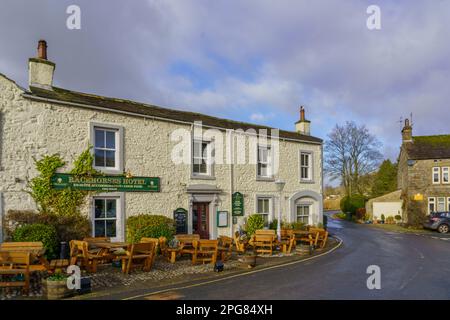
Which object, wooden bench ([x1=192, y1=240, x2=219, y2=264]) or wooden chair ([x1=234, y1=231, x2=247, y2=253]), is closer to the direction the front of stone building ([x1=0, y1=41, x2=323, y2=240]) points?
the wooden bench

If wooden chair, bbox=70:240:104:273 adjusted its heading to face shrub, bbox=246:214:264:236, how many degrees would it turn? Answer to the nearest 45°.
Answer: approximately 90° to its left

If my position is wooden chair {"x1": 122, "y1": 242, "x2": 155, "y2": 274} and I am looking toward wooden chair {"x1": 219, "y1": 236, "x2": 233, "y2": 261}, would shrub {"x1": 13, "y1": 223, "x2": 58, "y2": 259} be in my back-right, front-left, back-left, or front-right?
back-left
